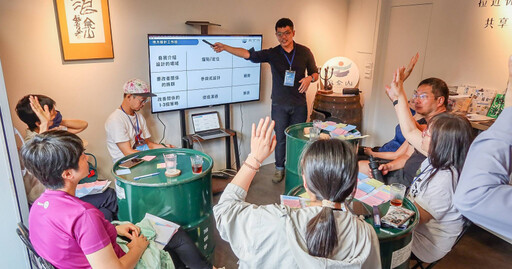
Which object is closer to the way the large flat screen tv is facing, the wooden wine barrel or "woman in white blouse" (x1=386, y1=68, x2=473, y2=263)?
the woman in white blouse

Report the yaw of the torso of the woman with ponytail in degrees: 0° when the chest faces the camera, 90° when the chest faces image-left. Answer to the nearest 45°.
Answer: approximately 180°

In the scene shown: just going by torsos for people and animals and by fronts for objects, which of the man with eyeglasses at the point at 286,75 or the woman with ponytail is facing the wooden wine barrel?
the woman with ponytail

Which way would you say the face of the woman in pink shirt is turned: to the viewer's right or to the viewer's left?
to the viewer's right

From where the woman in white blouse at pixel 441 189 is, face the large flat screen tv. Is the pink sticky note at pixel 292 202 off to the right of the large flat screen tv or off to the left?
left

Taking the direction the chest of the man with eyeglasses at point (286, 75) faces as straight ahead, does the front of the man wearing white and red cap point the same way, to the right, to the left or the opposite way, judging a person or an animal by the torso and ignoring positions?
to the left

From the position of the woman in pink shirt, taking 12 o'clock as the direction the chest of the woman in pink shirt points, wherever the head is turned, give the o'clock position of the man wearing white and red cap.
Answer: The man wearing white and red cap is roughly at 11 o'clock from the woman in pink shirt.

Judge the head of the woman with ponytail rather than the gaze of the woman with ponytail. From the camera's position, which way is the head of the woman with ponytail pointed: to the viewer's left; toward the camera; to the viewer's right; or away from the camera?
away from the camera

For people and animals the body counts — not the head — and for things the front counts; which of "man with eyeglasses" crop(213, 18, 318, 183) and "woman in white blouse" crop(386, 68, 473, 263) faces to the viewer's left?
the woman in white blouse

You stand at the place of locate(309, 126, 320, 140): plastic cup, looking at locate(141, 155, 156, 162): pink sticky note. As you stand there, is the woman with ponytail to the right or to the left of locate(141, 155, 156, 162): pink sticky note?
left

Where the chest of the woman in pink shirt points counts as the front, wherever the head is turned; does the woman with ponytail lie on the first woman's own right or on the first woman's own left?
on the first woman's own right
